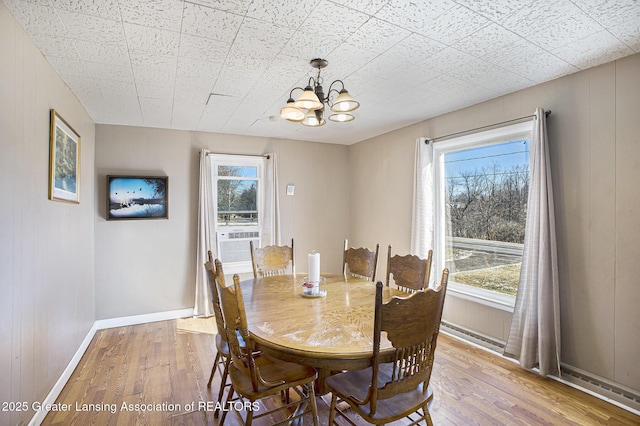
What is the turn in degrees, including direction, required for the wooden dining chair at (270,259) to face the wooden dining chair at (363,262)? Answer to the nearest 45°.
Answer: approximately 90° to its left

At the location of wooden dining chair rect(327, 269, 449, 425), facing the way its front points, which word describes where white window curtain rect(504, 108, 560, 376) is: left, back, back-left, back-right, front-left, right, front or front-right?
right

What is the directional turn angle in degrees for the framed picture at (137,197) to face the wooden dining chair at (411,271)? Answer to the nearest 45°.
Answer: approximately 45° to its left

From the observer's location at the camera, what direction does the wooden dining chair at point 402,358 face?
facing away from the viewer and to the left of the viewer

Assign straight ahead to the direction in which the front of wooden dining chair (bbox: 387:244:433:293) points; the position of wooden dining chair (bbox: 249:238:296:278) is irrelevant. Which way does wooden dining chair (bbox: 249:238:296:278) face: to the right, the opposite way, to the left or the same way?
to the left

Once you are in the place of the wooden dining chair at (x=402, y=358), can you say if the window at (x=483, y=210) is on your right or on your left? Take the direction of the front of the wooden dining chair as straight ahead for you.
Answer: on your right

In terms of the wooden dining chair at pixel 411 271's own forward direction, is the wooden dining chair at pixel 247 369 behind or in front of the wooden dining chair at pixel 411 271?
in front

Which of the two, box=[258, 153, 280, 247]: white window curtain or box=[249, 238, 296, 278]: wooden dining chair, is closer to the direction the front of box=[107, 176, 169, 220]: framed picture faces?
the wooden dining chair

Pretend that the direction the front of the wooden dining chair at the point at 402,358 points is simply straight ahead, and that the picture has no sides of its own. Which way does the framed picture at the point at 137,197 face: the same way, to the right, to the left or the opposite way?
the opposite way

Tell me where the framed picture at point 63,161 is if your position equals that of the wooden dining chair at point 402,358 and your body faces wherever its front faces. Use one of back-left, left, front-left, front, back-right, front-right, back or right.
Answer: front-left

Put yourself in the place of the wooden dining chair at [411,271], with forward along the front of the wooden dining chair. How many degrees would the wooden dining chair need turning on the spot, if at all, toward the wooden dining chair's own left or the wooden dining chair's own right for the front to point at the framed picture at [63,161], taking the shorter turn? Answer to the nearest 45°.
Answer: approximately 45° to the wooden dining chair's own right

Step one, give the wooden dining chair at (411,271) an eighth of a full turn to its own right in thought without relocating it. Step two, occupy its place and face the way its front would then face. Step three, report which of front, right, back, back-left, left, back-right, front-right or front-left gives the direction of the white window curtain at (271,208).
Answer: front-right

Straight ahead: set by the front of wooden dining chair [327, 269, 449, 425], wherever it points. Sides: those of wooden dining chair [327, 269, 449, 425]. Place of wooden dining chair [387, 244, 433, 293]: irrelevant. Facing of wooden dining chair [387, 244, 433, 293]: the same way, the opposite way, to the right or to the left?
to the left

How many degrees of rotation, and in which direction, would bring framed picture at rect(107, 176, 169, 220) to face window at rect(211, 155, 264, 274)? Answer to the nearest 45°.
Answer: approximately 90° to its left

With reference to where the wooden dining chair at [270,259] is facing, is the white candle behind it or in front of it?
in front

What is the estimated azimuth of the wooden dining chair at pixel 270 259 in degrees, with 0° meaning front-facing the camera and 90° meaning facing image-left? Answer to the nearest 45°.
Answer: approximately 0°

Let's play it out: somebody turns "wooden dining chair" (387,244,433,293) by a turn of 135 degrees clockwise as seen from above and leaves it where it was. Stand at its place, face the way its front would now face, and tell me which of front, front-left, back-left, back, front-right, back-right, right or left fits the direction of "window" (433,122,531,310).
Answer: front-right

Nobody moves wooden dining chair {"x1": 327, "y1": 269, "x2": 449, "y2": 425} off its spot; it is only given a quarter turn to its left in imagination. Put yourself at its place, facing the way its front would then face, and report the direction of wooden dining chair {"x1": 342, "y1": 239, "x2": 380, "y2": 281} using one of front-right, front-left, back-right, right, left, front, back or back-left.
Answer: back-right
